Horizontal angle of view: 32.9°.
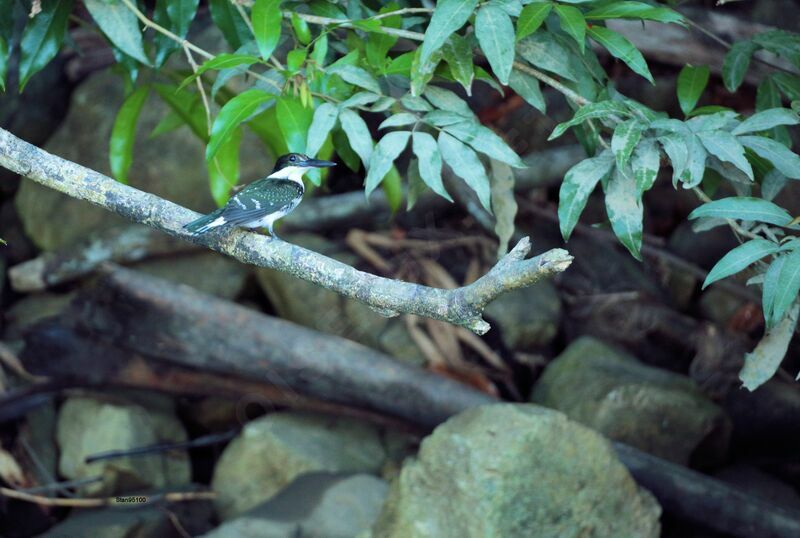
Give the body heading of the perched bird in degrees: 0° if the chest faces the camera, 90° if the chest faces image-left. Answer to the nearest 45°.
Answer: approximately 270°
